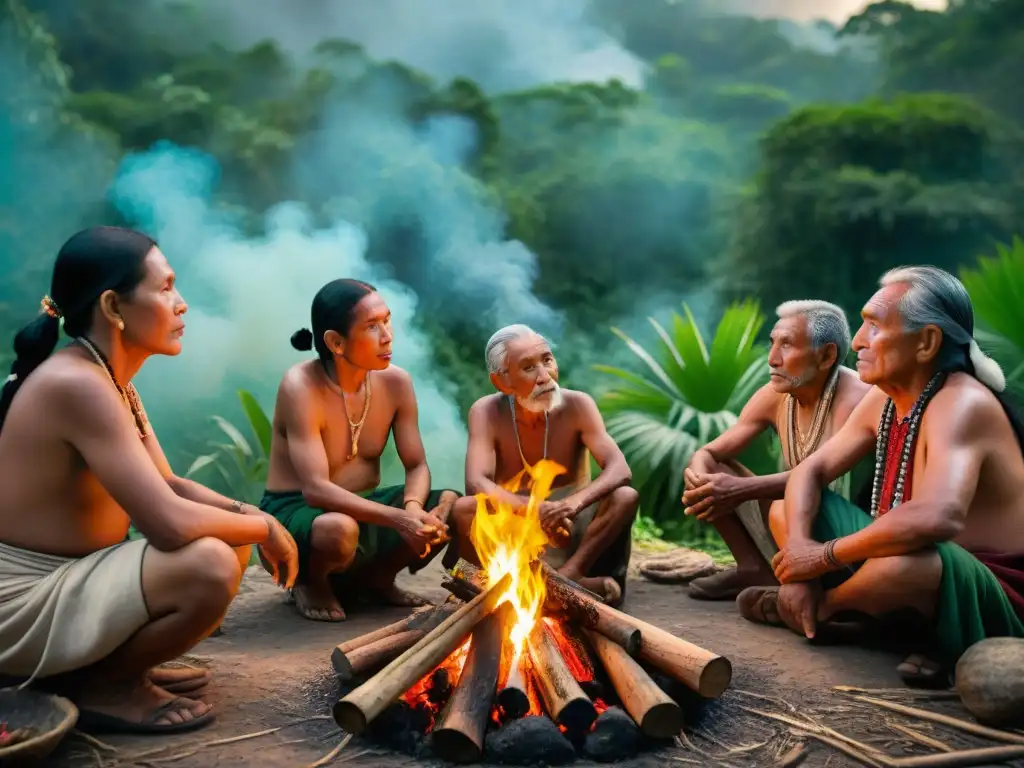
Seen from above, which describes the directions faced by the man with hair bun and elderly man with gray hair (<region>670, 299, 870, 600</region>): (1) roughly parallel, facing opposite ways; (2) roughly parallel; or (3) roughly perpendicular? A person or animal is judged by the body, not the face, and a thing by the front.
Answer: roughly perpendicular

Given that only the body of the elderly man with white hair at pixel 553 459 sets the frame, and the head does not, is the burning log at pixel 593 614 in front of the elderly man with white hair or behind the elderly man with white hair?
in front

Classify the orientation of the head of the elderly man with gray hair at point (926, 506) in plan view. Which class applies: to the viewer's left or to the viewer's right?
to the viewer's left

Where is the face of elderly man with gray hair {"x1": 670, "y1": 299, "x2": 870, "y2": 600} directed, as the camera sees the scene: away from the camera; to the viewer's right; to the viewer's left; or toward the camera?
to the viewer's left

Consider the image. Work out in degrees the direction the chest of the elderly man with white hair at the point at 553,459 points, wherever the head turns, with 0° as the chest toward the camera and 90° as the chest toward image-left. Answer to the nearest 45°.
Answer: approximately 0°

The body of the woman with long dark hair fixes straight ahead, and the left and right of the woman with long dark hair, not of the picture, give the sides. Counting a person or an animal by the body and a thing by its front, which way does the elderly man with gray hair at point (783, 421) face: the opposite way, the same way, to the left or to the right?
the opposite way

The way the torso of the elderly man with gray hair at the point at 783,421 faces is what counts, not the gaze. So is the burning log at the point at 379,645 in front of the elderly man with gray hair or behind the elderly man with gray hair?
in front

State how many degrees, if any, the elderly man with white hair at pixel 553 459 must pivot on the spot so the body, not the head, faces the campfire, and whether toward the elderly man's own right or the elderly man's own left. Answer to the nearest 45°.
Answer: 0° — they already face it

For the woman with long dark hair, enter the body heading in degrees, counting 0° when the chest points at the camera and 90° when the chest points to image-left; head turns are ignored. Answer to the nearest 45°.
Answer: approximately 270°

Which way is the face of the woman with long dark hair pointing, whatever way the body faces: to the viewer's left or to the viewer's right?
to the viewer's right
